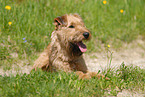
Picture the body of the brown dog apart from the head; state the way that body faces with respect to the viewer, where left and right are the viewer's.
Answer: facing the viewer and to the right of the viewer
